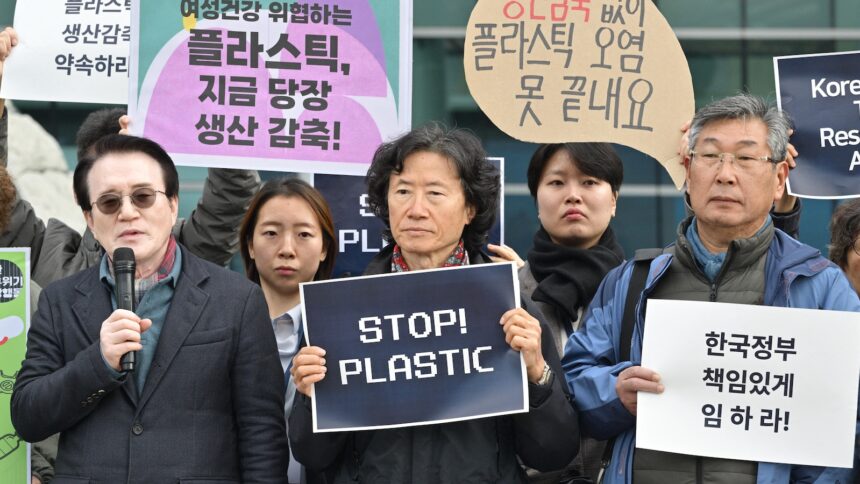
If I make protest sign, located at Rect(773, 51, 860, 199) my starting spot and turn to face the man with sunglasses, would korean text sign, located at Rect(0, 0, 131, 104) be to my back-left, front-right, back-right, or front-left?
front-right

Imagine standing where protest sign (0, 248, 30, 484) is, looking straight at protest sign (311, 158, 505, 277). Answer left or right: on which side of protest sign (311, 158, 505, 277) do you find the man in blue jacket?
right

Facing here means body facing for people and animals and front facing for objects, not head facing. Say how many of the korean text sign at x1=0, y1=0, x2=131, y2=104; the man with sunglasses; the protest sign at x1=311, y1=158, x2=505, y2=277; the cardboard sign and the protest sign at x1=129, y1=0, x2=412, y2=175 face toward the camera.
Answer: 5

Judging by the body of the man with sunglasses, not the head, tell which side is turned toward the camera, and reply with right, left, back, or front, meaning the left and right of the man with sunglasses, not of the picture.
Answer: front

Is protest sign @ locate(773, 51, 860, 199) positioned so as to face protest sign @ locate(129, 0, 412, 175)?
no

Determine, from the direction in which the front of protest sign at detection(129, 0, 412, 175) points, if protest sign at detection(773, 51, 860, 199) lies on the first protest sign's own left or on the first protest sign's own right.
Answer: on the first protest sign's own left

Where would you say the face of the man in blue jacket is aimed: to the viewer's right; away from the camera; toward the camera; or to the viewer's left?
toward the camera

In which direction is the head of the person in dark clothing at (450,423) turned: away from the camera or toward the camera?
toward the camera

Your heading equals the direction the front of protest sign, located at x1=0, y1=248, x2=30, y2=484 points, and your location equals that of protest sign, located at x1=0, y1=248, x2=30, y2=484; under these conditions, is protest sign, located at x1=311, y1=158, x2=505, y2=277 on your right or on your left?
on your left

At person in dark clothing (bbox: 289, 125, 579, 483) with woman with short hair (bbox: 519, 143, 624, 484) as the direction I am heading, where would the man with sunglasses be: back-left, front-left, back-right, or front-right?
back-left

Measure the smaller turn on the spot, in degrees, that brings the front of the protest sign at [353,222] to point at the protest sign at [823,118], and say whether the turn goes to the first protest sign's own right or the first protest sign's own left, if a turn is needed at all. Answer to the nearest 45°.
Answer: approximately 90° to the first protest sign's own left

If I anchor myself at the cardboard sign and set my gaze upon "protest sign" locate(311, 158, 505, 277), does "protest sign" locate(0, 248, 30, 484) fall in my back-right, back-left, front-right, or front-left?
front-left

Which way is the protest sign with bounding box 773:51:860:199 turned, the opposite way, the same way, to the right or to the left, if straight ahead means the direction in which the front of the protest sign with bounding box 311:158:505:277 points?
the same way

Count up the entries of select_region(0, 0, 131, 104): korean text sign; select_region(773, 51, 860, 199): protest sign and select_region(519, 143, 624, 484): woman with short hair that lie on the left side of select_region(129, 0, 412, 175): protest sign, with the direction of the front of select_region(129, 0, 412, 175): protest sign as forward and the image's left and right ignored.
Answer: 2

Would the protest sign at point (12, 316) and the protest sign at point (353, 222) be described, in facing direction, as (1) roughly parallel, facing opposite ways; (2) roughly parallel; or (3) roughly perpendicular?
roughly parallel

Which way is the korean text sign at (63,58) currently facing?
toward the camera

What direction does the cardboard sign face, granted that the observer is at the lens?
facing the viewer

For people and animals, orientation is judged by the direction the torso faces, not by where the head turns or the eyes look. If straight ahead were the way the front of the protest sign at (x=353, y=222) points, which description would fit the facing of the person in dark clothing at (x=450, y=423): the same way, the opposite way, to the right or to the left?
the same way
